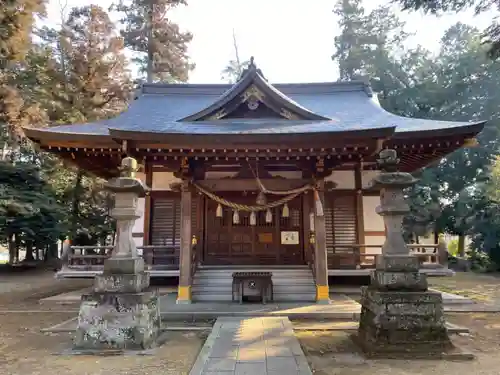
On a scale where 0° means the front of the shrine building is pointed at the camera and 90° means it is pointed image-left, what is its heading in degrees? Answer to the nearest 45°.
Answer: approximately 0°

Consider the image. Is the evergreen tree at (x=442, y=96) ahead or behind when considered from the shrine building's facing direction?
behind

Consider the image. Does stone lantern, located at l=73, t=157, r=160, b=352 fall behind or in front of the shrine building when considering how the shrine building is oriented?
in front

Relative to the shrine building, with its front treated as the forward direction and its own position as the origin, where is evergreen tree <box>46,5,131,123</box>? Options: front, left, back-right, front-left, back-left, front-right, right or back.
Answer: back-right

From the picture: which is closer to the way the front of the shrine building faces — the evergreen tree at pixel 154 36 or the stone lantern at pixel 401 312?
the stone lantern

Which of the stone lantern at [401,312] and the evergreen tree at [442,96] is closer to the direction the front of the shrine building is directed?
the stone lantern
